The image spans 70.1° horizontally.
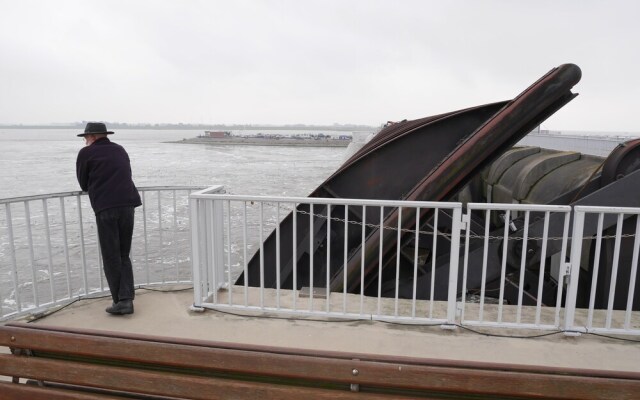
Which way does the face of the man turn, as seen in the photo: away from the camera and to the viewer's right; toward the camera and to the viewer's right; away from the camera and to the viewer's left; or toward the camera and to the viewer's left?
away from the camera and to the viewer's left
